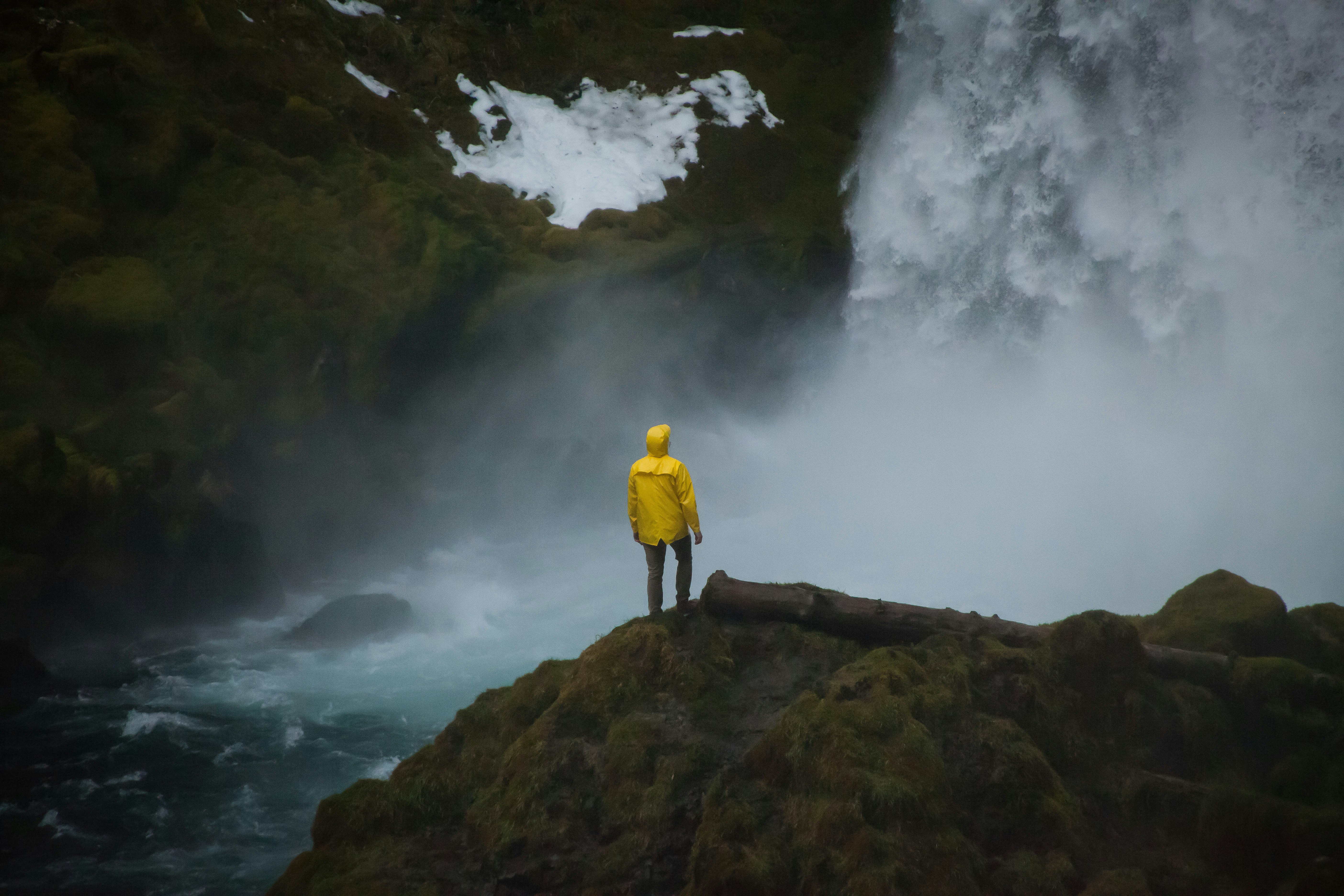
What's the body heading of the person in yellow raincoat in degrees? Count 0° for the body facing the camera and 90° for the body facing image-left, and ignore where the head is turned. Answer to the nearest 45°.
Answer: approximately 180°

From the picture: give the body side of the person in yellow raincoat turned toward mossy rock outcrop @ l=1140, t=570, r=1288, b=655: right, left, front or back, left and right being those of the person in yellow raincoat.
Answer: right

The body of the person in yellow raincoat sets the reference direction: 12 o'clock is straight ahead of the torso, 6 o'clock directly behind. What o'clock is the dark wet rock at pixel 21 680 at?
The dark wet rock is roughly at 10 o'clock from the person in yellow raincoat.

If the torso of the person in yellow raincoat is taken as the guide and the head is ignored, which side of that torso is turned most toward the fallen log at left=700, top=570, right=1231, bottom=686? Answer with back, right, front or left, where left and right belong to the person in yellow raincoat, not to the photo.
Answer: right

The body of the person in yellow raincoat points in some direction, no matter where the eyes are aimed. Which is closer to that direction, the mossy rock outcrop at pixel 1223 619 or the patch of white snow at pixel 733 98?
the patch of white snow

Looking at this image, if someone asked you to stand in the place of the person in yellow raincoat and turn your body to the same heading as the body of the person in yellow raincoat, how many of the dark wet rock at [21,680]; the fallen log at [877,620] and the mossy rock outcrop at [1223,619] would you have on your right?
2

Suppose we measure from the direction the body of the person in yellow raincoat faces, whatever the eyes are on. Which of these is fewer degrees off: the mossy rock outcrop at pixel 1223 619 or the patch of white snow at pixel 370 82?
the patch of white snow
